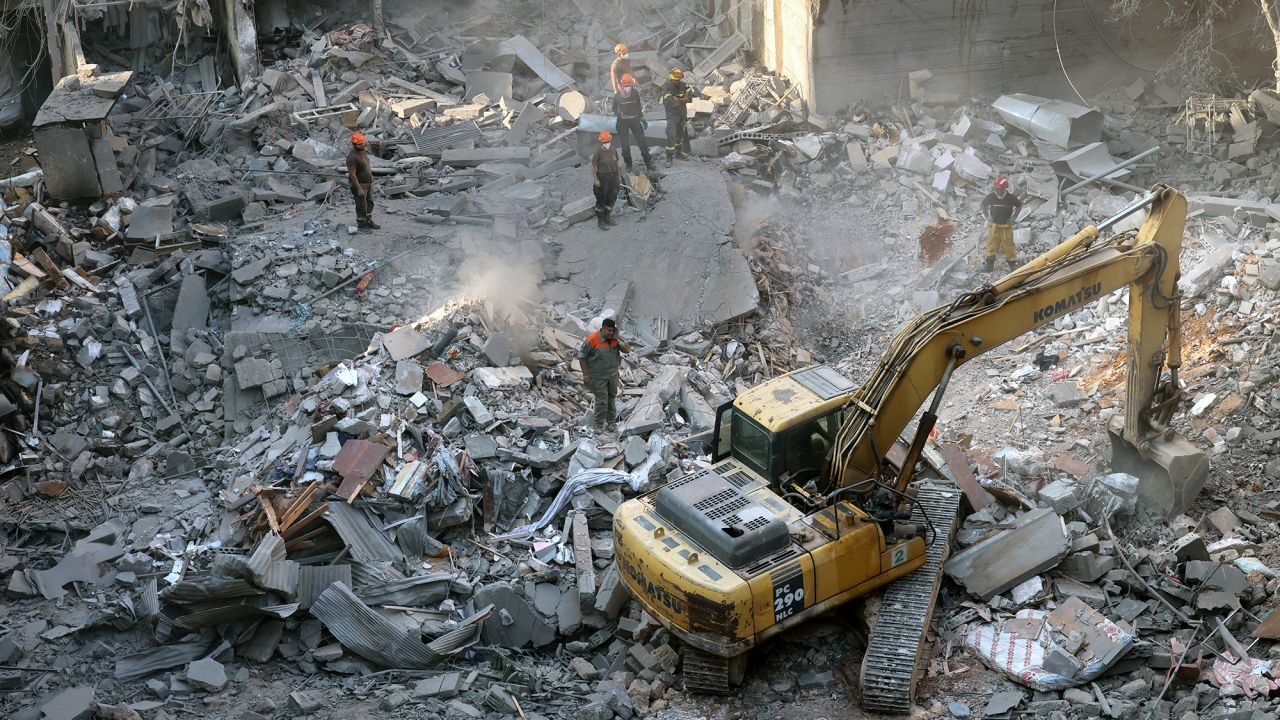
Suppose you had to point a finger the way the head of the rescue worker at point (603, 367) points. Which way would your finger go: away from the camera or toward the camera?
toward the camera

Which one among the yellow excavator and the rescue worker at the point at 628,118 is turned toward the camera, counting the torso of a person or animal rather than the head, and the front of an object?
the rescue worker

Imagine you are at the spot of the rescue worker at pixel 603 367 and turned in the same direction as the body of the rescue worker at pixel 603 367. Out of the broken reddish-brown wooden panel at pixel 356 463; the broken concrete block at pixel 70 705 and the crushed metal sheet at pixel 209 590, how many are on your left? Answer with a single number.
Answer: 0

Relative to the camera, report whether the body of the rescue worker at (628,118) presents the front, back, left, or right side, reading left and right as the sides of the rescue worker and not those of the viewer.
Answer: front

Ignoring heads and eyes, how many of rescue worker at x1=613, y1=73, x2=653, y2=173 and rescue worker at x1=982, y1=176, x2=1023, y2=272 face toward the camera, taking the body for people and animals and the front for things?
2

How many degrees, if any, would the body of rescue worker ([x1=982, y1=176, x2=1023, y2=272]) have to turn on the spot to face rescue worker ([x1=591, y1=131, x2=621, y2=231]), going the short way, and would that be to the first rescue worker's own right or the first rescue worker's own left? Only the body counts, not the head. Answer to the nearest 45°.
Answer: approximately 90° to the first rescue worker's own right

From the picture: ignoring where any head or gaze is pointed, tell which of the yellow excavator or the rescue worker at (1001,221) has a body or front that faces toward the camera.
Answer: the rescue worker

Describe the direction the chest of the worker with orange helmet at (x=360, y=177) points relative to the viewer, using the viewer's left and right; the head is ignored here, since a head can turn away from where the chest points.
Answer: facing the viewer and to the right of the viewer

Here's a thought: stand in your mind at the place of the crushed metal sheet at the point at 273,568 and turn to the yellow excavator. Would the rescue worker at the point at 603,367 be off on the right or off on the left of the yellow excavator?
left

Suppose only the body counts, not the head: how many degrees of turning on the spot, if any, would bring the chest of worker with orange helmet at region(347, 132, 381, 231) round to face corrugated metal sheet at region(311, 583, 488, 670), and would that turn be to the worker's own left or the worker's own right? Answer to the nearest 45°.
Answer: approximately 45° to the worker's own right

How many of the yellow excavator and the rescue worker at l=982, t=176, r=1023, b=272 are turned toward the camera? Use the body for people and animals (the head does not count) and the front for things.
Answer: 1

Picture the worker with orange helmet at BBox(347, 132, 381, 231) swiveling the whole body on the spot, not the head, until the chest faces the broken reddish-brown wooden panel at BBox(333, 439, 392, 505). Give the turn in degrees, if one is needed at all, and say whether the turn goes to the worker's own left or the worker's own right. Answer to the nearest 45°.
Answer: approximately 45° to the worker's own right

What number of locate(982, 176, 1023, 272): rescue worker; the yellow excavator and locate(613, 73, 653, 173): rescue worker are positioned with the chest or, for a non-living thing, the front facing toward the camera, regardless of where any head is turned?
2

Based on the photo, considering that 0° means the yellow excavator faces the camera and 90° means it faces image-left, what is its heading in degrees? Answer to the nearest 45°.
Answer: approximately 225°

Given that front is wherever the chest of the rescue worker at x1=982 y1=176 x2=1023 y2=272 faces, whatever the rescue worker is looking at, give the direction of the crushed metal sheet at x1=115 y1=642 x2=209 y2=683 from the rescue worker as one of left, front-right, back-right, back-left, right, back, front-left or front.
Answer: front-right
